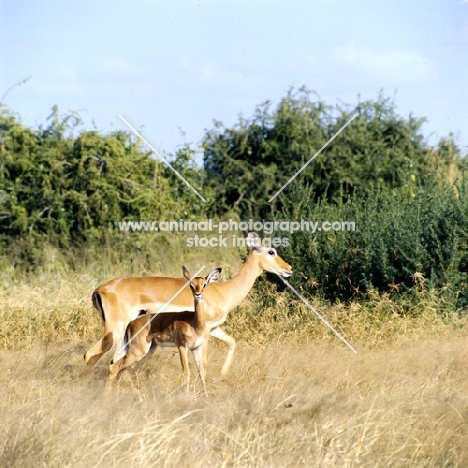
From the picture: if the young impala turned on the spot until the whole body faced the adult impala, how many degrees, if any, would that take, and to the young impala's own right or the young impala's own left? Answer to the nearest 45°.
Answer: approximately 135° to the young impala's own left

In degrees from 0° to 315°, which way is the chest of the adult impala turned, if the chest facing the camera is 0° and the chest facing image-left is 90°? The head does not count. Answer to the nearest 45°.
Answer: approximately 270°

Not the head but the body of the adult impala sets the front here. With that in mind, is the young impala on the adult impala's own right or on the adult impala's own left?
on the adult impala's own right

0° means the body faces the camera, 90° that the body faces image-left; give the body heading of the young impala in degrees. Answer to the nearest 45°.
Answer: approximately 315°

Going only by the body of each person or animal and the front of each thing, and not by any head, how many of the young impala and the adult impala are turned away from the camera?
0
